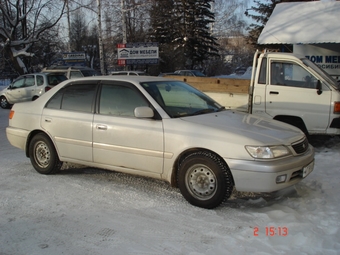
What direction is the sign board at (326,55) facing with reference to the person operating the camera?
facing the viewer

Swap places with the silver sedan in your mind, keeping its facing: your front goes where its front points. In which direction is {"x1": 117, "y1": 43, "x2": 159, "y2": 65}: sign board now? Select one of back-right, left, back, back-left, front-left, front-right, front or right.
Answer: back-left

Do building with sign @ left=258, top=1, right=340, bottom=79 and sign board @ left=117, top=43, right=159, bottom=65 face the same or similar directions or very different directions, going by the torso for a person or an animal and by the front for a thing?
same or similar directions

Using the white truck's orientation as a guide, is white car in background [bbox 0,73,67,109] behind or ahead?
behind

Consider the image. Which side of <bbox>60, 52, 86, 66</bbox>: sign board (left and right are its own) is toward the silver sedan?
front

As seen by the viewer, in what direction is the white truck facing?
to the viewer's right

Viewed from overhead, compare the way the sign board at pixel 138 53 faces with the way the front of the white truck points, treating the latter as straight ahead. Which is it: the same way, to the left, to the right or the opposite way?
to the right

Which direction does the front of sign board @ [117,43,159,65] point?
toward the camera

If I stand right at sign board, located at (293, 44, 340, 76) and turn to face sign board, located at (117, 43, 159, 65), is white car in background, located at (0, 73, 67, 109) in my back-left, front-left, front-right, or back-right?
front-left

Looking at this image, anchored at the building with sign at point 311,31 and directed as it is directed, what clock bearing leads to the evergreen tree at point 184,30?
The evergreen tree is roughly at 5 o'clock from the building with sign.

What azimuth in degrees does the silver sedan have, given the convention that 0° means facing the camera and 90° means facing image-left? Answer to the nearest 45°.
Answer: approximately 315°

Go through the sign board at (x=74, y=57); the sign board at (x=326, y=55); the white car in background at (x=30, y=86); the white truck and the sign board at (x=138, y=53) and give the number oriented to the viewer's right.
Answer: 1

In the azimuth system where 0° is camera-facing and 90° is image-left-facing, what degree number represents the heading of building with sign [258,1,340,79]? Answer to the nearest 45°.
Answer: approximately 0°

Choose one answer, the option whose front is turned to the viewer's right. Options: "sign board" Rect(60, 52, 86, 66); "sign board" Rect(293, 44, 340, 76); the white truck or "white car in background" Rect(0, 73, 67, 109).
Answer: the white truck

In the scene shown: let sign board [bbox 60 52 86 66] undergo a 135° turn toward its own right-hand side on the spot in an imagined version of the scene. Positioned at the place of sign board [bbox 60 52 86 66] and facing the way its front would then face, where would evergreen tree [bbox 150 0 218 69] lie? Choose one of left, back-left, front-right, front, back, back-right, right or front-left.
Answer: right

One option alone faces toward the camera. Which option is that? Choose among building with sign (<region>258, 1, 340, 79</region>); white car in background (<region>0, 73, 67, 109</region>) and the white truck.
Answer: the building with sign

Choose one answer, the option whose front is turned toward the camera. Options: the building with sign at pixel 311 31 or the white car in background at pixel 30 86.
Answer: the building with sign

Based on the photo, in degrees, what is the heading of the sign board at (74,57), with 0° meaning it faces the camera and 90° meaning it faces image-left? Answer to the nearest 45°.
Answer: approximately 0°
